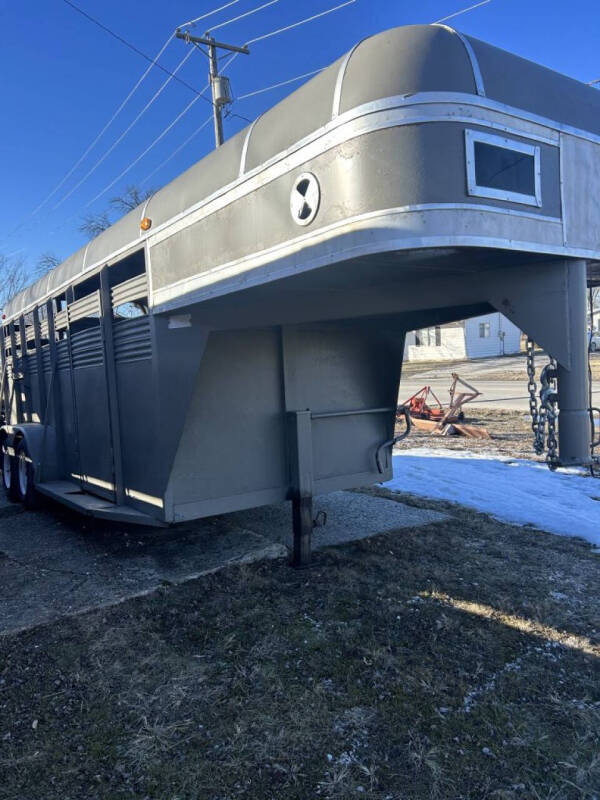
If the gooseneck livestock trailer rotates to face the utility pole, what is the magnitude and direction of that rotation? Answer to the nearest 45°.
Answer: approximately 135° to its left

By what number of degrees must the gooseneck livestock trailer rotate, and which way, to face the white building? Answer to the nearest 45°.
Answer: approximately 135° to its left

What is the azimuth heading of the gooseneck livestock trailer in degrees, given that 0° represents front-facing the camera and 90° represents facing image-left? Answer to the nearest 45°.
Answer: approximately 315°
